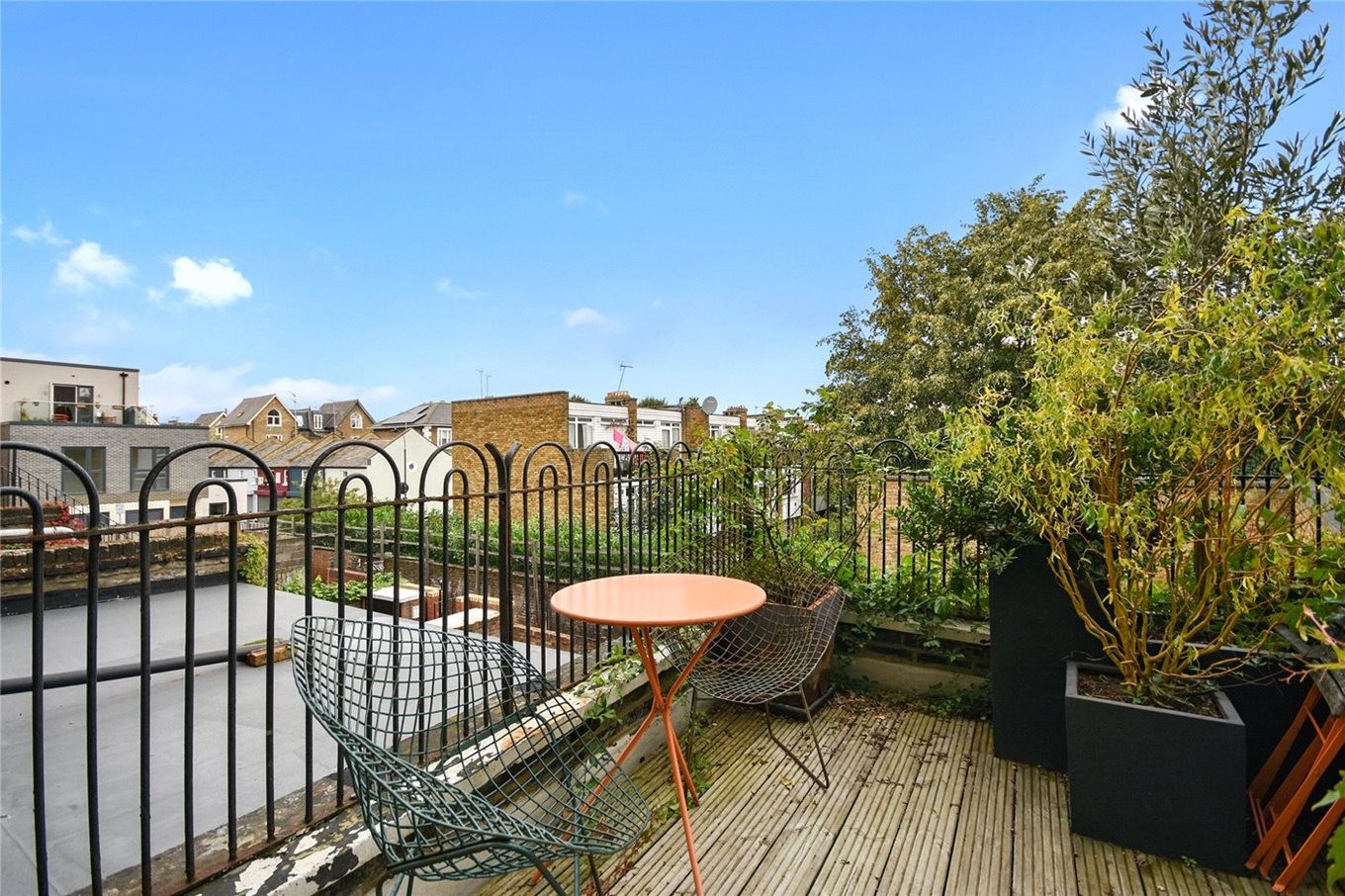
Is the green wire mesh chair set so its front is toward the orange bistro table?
no

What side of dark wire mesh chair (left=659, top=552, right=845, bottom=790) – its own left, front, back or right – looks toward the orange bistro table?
front

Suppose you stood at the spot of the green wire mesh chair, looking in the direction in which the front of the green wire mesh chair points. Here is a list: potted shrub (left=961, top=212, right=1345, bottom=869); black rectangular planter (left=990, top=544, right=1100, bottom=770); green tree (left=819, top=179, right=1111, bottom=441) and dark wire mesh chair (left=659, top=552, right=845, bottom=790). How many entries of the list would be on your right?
0

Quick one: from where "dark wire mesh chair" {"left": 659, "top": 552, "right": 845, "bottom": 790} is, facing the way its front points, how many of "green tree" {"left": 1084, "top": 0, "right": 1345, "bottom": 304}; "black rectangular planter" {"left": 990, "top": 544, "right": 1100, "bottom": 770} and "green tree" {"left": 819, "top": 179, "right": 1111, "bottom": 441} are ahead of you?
0

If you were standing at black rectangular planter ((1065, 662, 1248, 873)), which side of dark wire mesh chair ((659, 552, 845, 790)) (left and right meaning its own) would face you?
left

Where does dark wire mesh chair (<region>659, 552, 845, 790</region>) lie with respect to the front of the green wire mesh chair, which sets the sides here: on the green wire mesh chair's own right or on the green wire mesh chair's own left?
on the green wire mesh chair's own left

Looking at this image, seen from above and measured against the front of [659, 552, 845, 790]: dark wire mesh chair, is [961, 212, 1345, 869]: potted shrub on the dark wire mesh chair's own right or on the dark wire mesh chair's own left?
on the dark wire mesh chair's own left

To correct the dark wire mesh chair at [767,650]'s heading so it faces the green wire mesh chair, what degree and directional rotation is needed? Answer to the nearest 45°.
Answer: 0° — it already faces it

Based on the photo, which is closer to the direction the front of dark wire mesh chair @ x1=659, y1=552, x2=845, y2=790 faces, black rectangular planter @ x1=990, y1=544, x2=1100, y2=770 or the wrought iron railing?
the wrought iron railing

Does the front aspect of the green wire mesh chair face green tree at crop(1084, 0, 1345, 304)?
no

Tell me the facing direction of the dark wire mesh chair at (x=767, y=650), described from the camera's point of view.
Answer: facing the viewer and to the left of the viewer

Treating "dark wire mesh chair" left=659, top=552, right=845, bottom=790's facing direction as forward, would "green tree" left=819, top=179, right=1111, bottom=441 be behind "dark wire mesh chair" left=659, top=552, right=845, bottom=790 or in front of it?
behind

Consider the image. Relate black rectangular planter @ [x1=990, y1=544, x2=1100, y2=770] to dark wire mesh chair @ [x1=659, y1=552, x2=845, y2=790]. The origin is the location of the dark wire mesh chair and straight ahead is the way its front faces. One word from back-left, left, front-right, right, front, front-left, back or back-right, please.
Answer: back-left

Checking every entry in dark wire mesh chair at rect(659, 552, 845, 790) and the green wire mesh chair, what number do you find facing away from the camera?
0

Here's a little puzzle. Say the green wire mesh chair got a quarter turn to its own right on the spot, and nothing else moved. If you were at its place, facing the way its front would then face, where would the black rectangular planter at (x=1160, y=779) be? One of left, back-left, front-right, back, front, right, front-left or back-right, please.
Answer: back-left

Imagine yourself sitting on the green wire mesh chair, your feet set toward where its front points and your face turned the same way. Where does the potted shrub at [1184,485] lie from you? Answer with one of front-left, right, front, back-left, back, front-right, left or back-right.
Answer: front-left

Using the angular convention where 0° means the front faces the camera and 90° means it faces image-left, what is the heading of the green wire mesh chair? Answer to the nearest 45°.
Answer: approximately 315°
